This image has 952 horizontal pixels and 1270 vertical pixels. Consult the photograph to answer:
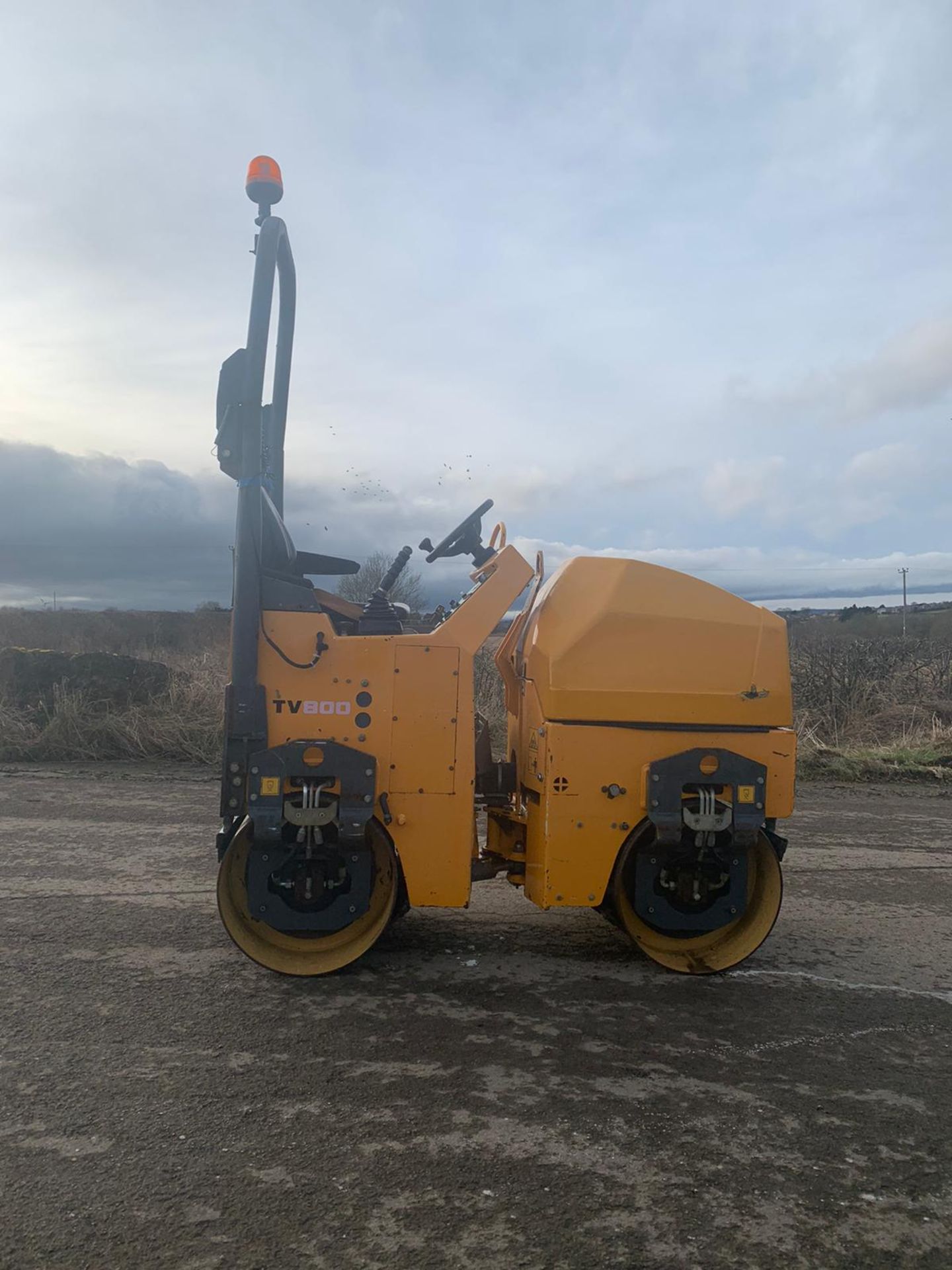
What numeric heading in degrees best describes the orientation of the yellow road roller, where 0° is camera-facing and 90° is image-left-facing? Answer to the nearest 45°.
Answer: approximately 270°
